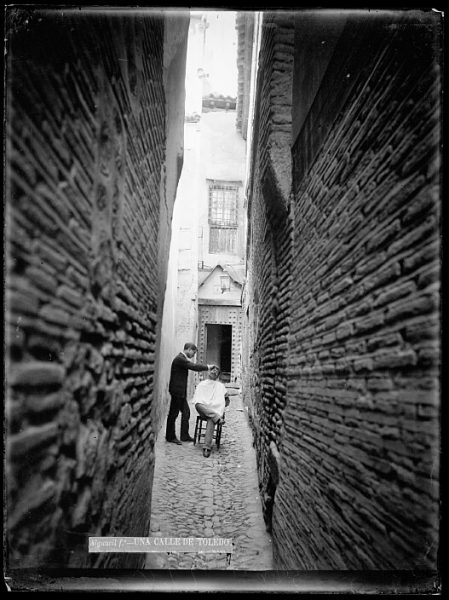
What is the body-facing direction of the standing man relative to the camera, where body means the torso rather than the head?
to the viewer's right

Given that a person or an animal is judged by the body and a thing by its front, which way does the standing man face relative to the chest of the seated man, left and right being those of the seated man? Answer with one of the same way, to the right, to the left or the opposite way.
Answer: to the left

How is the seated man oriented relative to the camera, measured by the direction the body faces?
toward the camera

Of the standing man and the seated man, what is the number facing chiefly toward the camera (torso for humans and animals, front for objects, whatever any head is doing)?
1
